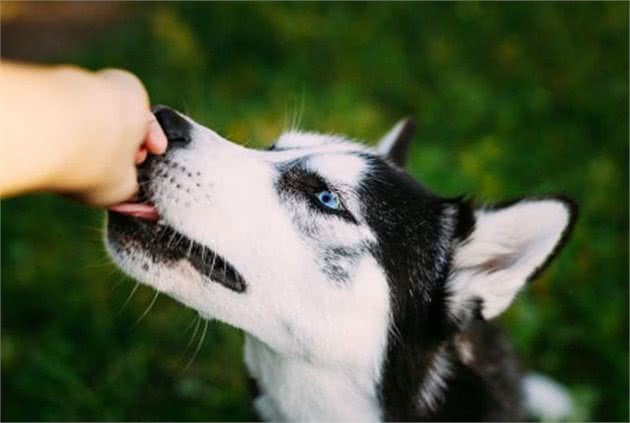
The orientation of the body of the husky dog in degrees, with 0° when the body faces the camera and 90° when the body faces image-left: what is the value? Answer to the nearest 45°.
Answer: approximately 90°
